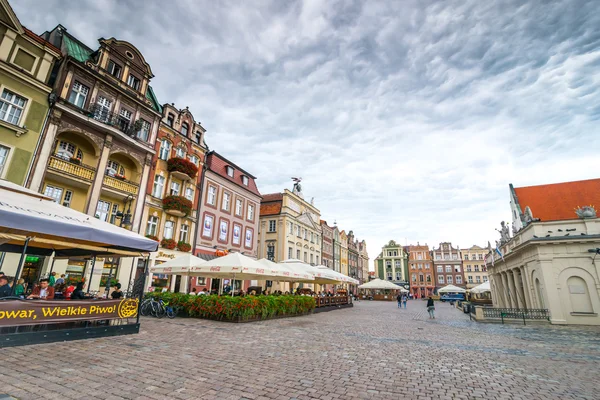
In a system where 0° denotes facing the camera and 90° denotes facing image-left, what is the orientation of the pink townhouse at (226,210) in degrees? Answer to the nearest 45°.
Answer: approximately 315°

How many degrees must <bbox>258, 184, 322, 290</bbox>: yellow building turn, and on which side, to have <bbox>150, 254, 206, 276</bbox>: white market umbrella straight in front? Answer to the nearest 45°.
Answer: approximately 45° to its right

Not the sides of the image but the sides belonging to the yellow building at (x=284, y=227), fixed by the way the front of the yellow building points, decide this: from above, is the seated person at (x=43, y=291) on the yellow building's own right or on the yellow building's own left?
on the yellow building's own right

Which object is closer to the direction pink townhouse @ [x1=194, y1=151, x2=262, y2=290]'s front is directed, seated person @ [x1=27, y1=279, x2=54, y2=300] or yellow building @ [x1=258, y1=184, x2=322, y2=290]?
the seated person

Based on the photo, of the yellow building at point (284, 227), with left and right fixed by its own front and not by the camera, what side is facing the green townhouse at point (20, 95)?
right

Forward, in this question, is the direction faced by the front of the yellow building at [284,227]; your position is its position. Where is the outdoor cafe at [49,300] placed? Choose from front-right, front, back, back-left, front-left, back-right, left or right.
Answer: front-right

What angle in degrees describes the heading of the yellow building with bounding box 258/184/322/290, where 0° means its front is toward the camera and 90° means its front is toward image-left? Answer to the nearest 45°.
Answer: approximately 315°

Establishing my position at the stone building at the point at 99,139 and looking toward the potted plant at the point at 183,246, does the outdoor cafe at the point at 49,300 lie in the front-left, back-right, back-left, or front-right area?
back-right

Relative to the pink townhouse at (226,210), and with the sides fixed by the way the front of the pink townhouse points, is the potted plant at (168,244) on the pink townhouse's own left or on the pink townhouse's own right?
on the pink townhouse's own right
